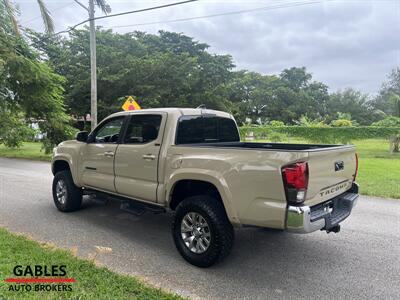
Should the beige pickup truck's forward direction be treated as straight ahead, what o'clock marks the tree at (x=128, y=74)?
The tree is roughly at 1 o'clock from the beige pickup truck.

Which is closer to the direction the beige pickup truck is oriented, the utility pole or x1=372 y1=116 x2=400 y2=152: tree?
the utility pole

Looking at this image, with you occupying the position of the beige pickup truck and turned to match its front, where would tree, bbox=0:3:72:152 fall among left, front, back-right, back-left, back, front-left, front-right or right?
front

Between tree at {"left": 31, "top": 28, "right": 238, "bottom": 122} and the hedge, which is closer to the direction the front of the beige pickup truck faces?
the tree

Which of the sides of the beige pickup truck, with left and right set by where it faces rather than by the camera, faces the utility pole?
front

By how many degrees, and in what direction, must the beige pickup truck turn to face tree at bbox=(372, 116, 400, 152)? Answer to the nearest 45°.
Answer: approximately 90° to its right

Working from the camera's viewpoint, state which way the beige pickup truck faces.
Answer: facing away from the viewer and to the left of the viewer

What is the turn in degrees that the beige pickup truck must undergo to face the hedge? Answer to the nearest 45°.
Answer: approximately 90° to its right

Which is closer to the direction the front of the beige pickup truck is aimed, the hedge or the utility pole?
the utility pole
